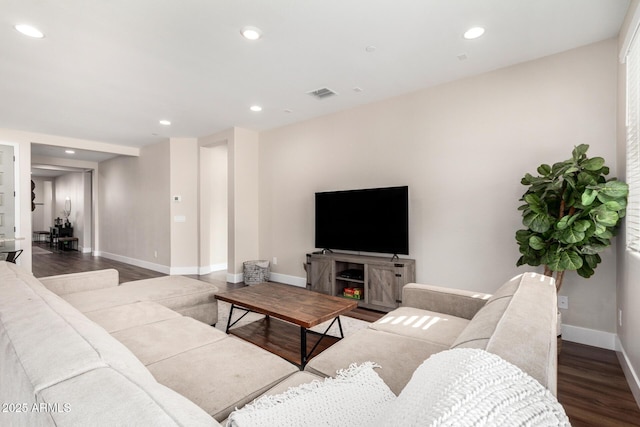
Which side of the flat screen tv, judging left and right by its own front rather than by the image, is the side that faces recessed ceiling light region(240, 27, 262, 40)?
front

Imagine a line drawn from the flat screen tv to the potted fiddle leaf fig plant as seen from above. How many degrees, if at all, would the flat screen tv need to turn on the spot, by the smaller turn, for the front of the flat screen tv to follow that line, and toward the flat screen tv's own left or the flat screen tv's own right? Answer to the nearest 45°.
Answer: approximately 90° to the flat screen tv's own left

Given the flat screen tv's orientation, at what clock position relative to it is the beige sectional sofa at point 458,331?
The beige sectional sofa is roughly at 10 o'clock from the flat screen tv.

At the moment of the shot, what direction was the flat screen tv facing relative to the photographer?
facing the viewer and to the left of the viewer

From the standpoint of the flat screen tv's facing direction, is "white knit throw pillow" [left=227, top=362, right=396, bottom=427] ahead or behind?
ahead

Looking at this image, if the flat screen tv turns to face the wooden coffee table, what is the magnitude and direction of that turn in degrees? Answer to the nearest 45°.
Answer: approximately 45° to its left

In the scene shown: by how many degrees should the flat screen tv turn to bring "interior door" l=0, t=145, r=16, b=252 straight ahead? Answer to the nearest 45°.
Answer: approximately 45° to its right

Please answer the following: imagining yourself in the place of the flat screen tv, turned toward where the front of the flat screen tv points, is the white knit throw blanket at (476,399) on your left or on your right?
on your left

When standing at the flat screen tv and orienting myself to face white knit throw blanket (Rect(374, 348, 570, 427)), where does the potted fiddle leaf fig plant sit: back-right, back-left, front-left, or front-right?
front-left
